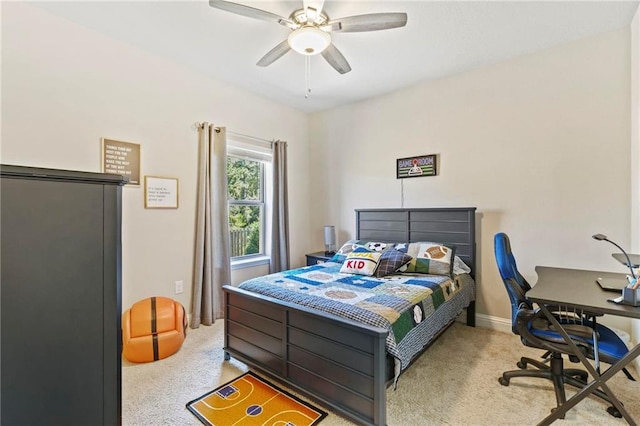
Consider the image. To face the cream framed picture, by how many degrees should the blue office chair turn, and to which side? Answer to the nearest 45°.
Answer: approximately 180°

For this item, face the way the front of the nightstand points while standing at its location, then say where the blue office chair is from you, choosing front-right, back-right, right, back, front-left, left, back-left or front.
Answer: left

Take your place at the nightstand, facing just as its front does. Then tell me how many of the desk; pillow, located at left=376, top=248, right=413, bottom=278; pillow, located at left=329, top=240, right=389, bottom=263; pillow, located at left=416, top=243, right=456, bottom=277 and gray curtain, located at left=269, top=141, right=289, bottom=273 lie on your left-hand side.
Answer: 4

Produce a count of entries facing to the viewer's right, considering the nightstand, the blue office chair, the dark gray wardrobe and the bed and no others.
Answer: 2

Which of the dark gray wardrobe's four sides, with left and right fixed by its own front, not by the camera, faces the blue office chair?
front

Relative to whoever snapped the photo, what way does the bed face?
facing the viewer and to the left of the viewer

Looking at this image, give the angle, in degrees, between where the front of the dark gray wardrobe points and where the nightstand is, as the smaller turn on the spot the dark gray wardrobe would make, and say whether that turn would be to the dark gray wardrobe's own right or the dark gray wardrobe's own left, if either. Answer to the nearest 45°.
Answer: approximately 45° to the dark gray wardrobe's own left

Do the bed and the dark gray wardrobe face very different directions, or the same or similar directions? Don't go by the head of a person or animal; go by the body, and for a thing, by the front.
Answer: very different directions

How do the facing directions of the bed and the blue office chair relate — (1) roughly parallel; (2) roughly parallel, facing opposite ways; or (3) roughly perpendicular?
roughly perpendicular

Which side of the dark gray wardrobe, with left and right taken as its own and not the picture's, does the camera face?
right

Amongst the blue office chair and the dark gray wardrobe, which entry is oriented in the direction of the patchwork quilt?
the dark gray wardrobe

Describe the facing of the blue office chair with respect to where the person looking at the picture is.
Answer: facing to the right of the viewer

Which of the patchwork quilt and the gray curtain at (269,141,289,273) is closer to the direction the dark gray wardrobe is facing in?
the patchwork quilt

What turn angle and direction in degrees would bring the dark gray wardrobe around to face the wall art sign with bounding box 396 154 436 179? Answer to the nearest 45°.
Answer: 0° — it already faces it

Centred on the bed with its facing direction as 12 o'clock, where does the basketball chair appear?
The basketball chair is roughly at 2 o'clock from the bed.

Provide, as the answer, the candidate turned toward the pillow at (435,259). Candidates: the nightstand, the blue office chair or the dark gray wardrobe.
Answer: the dark gray wardrobe

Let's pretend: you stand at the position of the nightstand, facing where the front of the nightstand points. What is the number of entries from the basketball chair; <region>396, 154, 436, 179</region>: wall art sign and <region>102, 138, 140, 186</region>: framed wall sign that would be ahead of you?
2

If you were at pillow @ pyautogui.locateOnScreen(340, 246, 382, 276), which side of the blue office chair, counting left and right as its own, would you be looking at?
back
